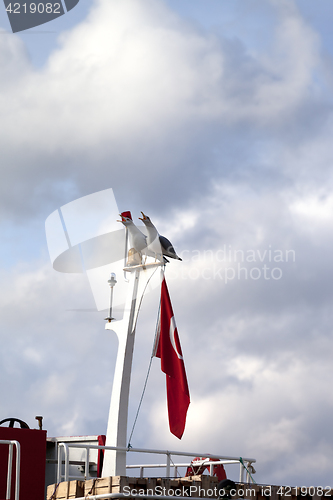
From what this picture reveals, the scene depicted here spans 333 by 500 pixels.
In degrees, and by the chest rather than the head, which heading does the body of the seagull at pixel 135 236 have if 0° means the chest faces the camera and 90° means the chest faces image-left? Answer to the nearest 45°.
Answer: approximately 45°
